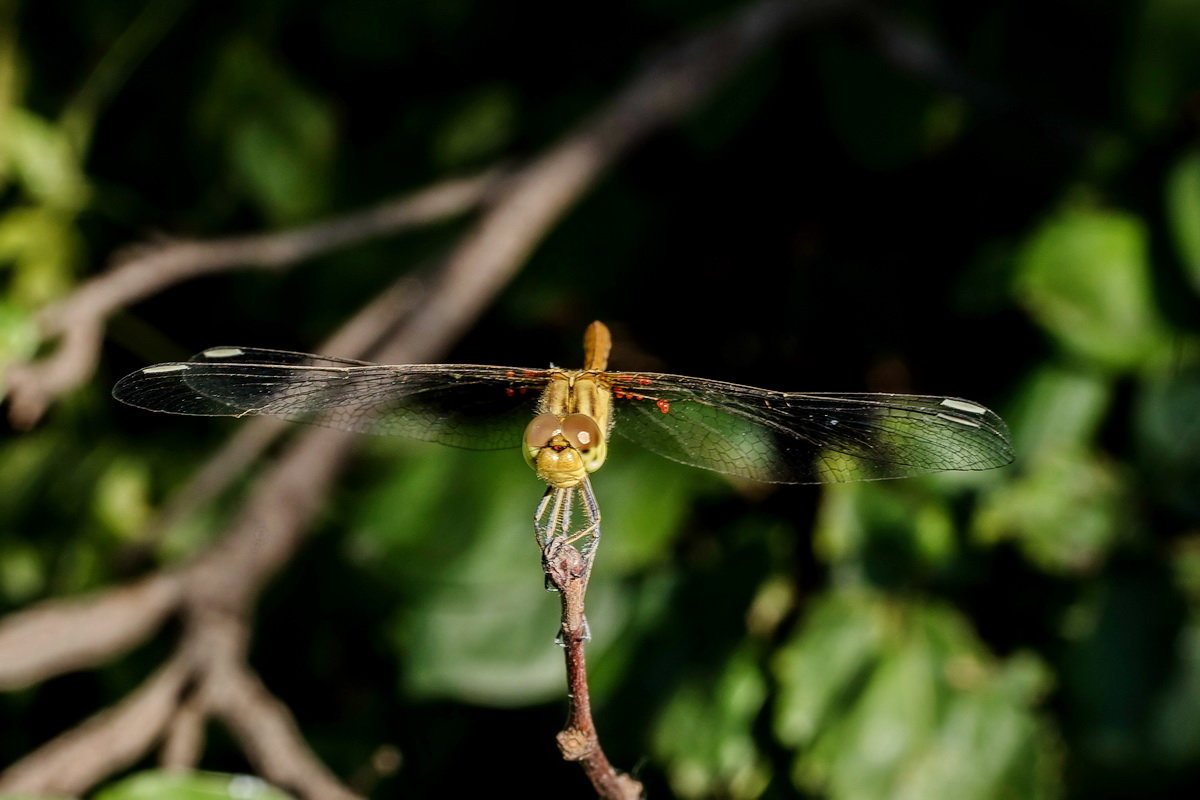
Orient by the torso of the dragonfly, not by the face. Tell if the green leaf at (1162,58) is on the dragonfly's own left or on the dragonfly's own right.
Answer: on the dragonfly's own left

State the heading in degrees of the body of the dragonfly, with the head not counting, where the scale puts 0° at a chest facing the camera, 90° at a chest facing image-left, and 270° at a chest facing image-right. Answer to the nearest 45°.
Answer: approximately 0°

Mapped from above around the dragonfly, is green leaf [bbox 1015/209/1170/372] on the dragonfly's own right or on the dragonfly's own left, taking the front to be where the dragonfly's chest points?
on the dragonfly's own left

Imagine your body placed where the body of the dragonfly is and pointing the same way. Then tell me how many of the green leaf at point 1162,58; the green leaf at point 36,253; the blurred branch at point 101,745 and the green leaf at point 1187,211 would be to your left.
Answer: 2

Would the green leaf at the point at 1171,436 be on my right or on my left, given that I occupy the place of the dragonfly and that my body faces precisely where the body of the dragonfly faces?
on my left

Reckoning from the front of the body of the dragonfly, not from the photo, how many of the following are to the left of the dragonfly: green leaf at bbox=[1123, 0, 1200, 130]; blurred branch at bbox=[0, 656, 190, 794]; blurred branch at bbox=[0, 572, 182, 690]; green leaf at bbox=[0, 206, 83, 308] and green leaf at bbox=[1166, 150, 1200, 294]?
2
